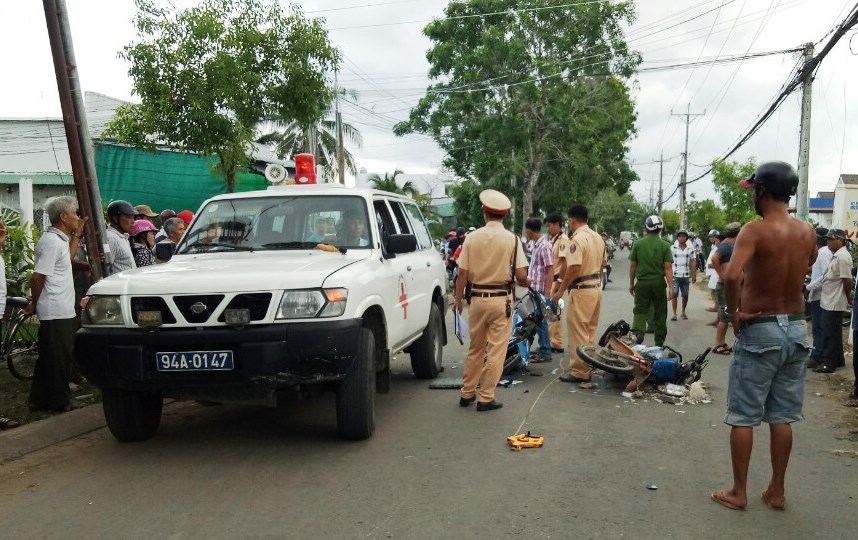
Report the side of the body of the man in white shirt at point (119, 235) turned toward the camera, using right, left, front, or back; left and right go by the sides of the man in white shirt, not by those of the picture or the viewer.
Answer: right

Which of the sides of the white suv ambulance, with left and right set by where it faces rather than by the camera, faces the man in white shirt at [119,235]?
right

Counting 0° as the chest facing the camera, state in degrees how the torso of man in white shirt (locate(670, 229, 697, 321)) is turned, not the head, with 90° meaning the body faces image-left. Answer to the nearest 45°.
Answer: approximately 0°

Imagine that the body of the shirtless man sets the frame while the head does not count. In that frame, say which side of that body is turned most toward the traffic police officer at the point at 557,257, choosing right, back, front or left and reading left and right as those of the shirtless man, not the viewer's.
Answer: front

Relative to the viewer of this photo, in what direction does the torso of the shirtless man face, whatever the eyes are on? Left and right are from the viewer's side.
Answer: facing away from the viewer and to the left of the viewer

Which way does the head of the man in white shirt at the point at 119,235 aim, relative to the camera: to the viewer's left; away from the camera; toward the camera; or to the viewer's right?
to the viewer's right

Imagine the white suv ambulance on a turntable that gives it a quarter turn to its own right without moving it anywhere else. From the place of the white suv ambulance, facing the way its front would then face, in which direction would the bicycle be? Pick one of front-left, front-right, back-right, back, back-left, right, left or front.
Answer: front

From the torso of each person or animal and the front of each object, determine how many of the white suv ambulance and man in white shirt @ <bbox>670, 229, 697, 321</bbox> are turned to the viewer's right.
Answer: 0

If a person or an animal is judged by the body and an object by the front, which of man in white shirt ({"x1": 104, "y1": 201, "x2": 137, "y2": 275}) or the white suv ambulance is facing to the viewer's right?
the man in white shirt

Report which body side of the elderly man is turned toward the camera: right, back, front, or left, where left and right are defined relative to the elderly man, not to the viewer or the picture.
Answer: right

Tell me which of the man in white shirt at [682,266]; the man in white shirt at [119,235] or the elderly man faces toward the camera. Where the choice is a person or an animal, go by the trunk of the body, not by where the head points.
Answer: the man in white shirt at [682,266]

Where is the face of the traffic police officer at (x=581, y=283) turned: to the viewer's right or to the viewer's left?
to the viewer's left
